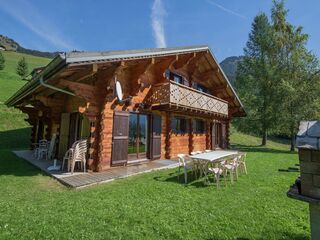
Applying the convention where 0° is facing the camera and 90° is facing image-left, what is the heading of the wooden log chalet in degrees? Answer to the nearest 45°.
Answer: approximately 315°

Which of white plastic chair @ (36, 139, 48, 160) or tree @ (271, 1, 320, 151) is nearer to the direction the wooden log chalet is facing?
the tree

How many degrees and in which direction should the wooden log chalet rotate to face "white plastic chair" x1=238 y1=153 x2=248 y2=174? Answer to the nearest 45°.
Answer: approximately 45° to its left

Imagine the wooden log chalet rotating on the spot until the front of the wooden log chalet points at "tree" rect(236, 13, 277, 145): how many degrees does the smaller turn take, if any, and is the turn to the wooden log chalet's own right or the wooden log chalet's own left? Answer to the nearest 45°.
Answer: approximately 90° to the wooden log chalet's own left

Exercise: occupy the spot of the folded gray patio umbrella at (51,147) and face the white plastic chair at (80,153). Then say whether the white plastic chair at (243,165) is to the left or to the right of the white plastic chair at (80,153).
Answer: left

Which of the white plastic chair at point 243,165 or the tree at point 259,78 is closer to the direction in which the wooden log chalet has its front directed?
the white plastic chair
